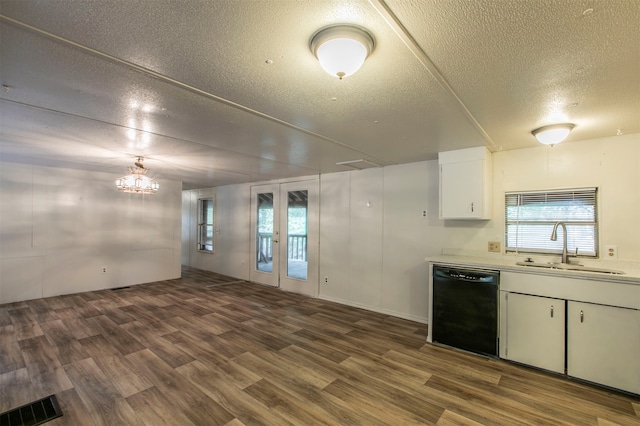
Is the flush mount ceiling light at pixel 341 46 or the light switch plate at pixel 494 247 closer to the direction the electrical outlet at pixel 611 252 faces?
the flush mount ceiling light

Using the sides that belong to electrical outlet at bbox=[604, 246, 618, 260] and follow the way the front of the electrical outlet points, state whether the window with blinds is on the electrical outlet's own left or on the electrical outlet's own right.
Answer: on the electrical outlet's own right

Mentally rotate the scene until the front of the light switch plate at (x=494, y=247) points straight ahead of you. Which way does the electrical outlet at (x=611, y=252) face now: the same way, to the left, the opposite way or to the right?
the same way

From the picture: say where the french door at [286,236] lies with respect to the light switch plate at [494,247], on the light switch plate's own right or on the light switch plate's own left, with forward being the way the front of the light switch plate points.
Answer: on the light switch plate's own right

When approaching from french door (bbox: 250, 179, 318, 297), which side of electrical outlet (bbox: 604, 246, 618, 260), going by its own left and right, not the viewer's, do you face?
right

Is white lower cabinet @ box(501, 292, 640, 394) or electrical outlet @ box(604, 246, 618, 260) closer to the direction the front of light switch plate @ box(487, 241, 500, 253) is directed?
the white lower cabinet

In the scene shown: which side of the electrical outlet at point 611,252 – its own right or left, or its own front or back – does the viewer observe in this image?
front

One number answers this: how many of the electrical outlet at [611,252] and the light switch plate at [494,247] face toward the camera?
2

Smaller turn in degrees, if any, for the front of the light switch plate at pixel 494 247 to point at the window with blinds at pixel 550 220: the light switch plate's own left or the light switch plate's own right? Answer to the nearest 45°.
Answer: approximately 90° to the light switch plate's own left

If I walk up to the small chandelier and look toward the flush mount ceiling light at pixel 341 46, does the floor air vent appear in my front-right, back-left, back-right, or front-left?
front-right

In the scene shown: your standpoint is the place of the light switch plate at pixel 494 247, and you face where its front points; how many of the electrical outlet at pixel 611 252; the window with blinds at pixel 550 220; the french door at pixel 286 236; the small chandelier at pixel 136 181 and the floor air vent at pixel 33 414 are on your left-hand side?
2

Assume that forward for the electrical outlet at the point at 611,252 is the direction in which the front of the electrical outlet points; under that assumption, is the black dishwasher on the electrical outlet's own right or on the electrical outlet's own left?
on the electrical outlet's own right

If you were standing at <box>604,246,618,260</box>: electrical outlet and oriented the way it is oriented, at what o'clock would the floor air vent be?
The floor air vent is roughly at 1 o'clock from the electrical outlet.

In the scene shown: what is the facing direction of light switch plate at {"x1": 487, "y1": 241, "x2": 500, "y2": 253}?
toward the camera
